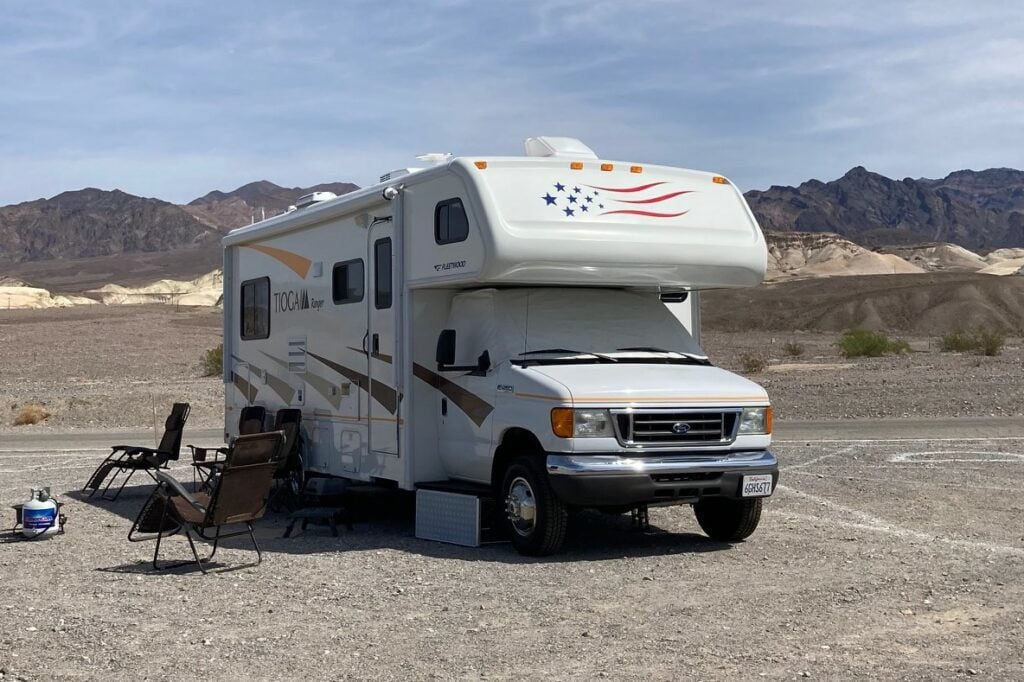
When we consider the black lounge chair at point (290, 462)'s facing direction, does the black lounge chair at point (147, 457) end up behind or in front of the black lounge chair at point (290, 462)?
in front

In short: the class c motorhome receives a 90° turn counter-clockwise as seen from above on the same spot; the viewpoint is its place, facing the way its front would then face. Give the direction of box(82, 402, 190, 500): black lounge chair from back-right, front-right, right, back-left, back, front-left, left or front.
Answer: left

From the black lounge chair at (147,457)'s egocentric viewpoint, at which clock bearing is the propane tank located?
The propane tank is roughly at 11 o'clock from the black lounge chair.

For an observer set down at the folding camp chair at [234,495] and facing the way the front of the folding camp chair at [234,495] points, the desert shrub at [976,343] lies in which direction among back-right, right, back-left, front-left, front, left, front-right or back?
right

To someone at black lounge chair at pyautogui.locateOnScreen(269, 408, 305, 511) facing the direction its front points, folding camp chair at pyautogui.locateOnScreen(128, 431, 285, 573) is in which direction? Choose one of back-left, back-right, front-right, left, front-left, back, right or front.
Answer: left

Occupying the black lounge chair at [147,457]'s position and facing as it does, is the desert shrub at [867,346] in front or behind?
behind

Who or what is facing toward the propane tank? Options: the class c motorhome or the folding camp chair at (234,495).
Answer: the folding camp chair

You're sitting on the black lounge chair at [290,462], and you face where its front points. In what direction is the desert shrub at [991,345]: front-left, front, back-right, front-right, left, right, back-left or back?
back-right

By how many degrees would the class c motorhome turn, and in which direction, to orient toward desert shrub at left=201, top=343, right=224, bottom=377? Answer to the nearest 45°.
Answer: approximately 135° to its left

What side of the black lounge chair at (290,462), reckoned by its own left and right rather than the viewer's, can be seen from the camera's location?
left

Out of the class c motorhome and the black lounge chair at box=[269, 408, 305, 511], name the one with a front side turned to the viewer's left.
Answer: the black lounge chair

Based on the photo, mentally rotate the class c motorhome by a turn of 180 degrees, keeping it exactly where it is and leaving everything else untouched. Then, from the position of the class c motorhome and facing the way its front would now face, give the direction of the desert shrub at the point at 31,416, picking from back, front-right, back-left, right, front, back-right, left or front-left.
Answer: front

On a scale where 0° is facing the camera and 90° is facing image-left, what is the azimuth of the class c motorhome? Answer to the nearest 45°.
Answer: approximately 315°

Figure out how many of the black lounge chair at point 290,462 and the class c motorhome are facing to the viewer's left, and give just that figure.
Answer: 1

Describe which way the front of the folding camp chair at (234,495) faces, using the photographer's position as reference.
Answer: facing away from the viewer and to the left of the viewer
